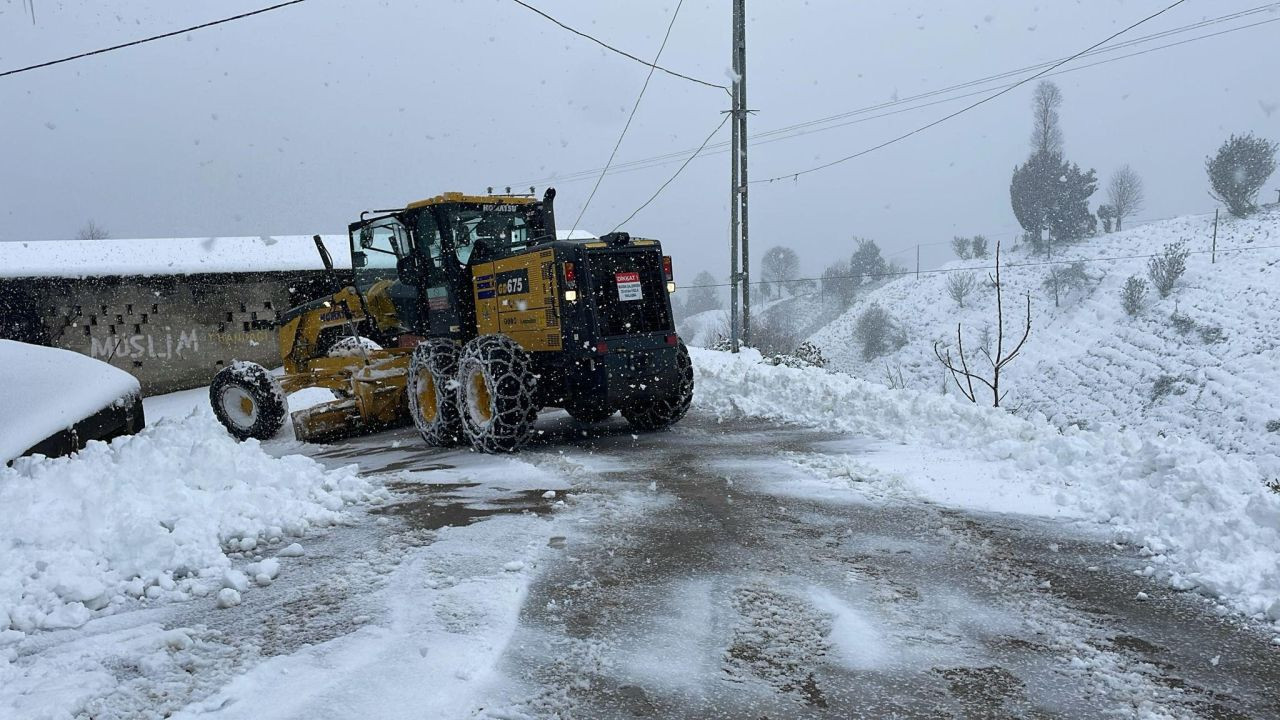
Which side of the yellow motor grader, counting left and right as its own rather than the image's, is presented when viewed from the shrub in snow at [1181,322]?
right

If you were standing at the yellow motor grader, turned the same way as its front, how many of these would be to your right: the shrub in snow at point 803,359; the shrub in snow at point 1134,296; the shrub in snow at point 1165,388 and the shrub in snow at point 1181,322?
4

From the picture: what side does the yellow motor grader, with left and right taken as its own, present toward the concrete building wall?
front

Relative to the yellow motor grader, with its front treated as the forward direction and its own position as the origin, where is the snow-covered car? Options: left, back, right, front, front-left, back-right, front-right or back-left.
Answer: left

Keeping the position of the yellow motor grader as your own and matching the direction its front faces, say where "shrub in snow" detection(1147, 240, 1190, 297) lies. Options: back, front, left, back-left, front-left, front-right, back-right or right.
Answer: right

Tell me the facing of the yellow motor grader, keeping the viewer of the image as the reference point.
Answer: facing away from the viewer and to the left of the viewer

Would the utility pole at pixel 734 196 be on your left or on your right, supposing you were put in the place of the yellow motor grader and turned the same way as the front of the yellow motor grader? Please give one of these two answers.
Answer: on your right

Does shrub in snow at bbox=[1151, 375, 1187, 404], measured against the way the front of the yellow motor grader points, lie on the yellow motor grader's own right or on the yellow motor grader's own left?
on the yellow motor grader's own right

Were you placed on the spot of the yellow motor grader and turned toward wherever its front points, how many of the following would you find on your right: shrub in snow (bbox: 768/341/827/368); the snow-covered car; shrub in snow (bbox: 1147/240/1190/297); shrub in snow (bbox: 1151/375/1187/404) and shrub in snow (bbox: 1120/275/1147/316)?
4
